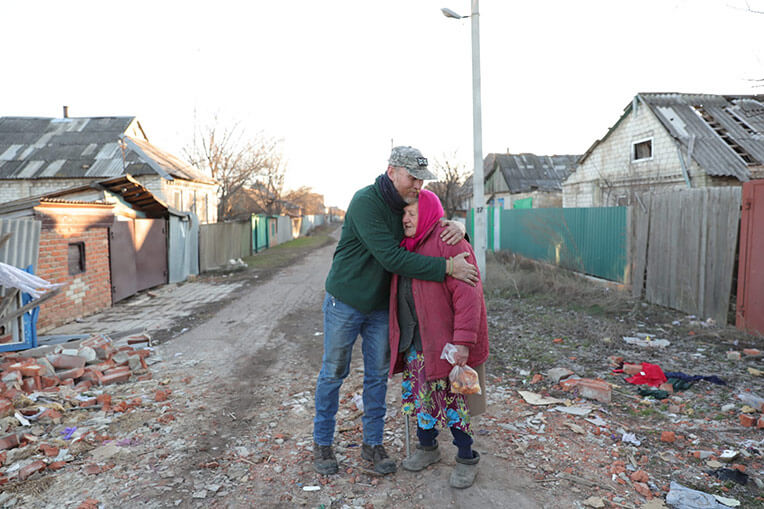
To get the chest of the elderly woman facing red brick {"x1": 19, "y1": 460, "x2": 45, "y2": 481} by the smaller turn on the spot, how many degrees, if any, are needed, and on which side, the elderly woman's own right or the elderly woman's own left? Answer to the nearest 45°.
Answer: approximately 45° to the elderly woman's own right

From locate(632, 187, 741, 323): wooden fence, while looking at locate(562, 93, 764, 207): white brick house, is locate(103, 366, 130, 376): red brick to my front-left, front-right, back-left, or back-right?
back-left

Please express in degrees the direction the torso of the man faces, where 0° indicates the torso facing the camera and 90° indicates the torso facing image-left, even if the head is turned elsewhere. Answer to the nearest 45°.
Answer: approximately 315°

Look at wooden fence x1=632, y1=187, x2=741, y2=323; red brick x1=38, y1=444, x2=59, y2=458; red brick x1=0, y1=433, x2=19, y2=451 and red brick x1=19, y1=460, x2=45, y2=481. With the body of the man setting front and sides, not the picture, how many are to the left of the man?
1

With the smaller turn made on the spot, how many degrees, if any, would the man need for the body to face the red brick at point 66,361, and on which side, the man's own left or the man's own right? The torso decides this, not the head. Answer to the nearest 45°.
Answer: approximately 180°

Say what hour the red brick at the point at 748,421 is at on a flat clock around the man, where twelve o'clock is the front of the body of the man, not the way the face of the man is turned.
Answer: The red brick is roughly at 10 o'clock from the man.

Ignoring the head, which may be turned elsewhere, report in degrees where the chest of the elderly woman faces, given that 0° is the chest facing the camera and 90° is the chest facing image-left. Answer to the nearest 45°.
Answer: approximately 45°

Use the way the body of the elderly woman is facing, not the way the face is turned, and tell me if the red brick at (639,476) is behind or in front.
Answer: behind

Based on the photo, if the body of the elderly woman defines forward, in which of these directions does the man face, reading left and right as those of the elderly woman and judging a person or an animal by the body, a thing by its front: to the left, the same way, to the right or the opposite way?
to the left

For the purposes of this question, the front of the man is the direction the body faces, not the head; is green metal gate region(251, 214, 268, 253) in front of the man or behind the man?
behind

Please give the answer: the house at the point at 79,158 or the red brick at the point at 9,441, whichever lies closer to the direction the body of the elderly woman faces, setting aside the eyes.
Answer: the red brick

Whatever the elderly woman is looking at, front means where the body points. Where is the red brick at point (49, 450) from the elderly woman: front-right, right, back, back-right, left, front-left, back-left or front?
front-right
